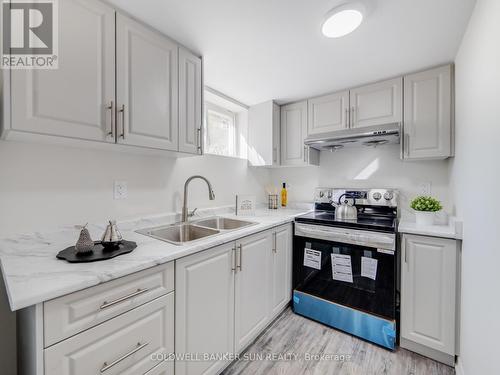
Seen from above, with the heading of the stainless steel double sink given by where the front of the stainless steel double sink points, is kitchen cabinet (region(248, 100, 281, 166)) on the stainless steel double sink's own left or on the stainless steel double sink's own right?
on the stainless steel double sink's own left

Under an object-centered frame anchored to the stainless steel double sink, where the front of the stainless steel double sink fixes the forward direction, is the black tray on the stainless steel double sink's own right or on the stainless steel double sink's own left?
on the stainless steel double sink's own right

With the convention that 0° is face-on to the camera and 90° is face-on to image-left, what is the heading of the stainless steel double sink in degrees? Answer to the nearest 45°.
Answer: approximately 315°

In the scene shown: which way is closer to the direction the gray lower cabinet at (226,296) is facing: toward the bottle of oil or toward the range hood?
the range hood

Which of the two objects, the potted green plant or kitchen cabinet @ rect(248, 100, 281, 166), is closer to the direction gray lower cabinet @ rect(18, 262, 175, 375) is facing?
the potted green plant

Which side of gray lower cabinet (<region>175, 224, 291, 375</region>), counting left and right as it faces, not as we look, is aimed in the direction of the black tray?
right

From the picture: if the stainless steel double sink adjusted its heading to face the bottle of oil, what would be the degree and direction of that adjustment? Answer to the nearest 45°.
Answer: approximately 90° to its left

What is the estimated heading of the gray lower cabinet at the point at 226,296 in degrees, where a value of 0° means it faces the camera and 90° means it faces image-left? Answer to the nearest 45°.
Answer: approximately 315°

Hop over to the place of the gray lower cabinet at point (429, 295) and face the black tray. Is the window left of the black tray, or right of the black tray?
right

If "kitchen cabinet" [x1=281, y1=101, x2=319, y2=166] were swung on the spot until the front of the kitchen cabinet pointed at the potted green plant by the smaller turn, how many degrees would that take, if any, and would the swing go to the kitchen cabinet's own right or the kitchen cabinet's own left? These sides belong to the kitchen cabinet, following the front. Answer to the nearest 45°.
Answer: approximately 90° to the kitchen cabinet's own left
